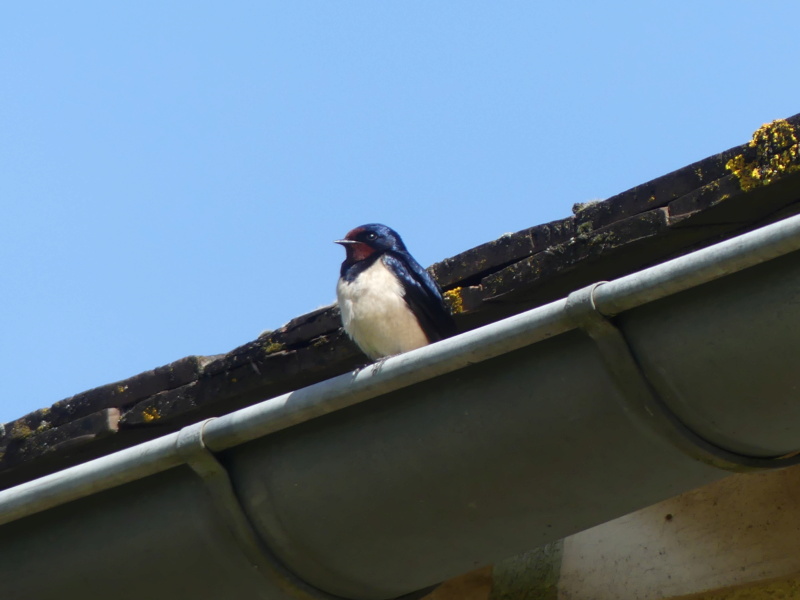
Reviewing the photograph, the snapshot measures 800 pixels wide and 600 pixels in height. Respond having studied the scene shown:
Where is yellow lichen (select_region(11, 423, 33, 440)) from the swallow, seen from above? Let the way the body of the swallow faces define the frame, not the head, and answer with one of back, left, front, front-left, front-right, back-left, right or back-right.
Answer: front-right

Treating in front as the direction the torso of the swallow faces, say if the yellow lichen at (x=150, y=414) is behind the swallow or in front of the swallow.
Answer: in front

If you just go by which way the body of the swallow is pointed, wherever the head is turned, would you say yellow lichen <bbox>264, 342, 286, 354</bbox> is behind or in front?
in front

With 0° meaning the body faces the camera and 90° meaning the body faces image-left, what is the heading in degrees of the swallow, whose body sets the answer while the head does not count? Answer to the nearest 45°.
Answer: approximately 45°

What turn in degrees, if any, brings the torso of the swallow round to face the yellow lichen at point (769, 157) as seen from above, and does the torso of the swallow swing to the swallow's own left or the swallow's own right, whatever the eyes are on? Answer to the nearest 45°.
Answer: approximately 90° to the swallow's own left
